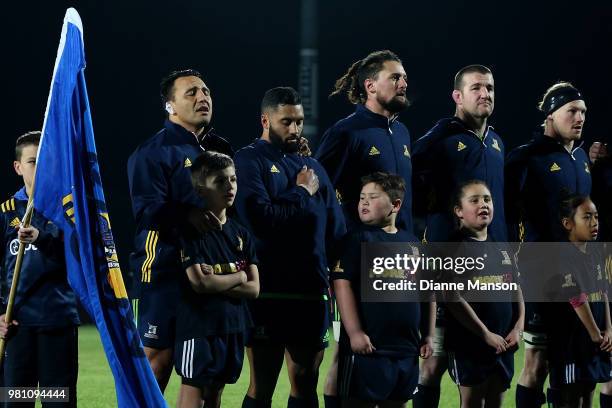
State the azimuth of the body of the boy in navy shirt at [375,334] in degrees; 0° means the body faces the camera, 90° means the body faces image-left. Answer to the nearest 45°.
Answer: approximately 0°

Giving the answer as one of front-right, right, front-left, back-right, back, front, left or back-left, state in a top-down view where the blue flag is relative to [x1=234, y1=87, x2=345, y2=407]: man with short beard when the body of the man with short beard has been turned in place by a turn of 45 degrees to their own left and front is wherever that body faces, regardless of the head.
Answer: back-right

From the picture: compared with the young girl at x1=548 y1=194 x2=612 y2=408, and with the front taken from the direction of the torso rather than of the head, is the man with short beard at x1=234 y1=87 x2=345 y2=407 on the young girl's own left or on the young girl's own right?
on the young girl's own right

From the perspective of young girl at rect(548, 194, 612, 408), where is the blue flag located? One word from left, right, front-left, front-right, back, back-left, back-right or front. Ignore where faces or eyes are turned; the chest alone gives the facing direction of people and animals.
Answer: right

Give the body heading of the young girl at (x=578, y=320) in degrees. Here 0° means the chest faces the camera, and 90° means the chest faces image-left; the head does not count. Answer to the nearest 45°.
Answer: approximately 315°

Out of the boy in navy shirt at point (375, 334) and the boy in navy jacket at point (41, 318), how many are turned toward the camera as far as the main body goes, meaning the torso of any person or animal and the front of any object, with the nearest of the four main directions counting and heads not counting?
2

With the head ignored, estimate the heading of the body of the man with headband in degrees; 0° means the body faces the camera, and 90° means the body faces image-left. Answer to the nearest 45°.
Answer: approximately 315°

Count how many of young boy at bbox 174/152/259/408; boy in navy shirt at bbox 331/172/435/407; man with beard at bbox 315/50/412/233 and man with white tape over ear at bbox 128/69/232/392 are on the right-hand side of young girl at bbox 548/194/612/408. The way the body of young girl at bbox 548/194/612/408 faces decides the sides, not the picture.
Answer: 4

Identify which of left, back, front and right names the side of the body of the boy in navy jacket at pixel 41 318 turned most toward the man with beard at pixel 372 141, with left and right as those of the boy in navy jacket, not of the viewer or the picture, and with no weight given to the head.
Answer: left

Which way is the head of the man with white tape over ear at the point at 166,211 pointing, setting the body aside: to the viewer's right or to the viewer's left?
to the viewer's right

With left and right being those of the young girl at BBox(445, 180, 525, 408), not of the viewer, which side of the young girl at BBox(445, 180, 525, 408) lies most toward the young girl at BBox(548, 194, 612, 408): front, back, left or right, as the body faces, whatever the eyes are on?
left
